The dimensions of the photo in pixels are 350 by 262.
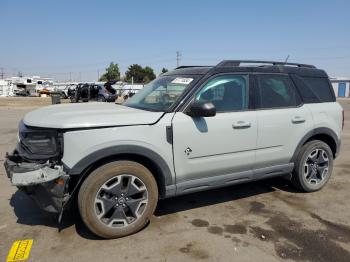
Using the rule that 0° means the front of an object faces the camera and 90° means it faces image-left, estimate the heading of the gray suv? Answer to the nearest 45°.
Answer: approximately 45°

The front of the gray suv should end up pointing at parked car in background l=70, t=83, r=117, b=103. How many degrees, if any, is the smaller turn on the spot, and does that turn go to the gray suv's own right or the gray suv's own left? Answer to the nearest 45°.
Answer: approximately 135° to the gray suv's own right
